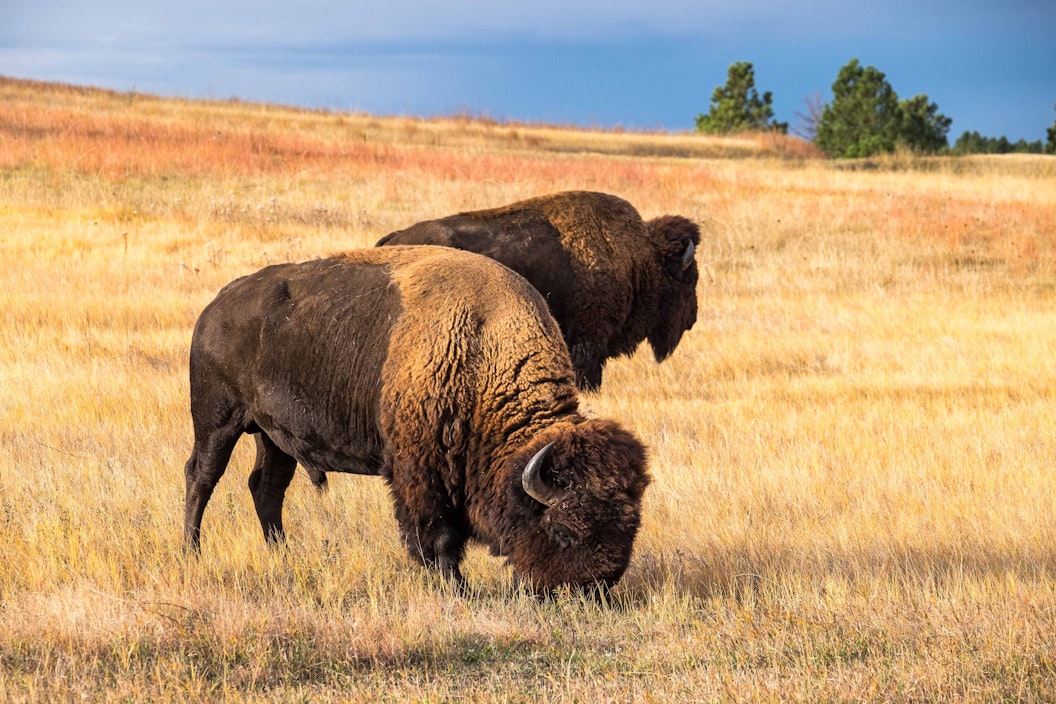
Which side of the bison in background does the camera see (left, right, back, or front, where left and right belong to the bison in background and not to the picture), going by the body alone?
right

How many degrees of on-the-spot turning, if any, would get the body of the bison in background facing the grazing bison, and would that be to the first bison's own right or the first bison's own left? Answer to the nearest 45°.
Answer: approximately 90° to the first bison's own right
